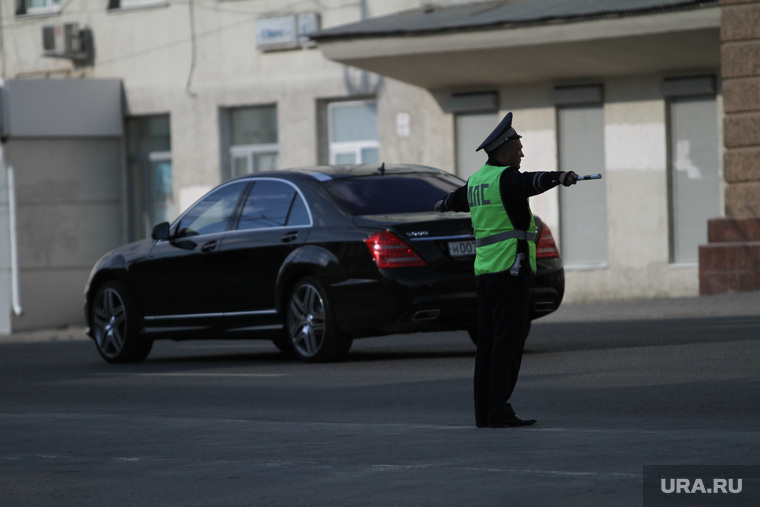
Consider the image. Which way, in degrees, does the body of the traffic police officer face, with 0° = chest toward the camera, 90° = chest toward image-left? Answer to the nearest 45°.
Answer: approximately 225°

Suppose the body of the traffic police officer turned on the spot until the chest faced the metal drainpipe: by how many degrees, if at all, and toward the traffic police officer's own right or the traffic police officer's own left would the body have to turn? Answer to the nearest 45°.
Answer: approximately 90° to the traffic police officer's own left

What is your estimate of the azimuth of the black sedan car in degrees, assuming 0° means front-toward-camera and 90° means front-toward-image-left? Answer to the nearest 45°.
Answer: approximately 135°

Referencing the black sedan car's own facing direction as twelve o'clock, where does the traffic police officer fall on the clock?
The traffic police officer is roughly at 7 o'clock from the black sedan car.

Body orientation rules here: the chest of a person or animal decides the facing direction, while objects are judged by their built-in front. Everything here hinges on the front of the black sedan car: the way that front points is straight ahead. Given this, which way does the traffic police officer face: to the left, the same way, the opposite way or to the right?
to the right
